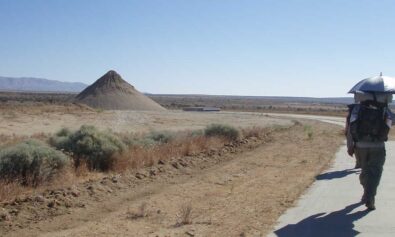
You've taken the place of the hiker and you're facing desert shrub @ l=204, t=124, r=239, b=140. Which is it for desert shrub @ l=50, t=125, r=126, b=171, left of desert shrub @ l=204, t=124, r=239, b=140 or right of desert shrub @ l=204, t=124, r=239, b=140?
left

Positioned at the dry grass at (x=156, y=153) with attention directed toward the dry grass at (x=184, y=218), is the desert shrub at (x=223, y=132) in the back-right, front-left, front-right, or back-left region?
back-left

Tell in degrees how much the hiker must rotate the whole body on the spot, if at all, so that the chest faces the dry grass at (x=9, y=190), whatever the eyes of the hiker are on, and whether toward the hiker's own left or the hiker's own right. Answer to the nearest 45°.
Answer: approximately 90° to the hiker's own left

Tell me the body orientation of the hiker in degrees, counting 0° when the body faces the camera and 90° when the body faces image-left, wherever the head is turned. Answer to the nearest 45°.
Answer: approximately 180°

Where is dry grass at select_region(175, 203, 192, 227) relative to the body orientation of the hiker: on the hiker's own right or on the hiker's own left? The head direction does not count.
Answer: on the hiker's own left

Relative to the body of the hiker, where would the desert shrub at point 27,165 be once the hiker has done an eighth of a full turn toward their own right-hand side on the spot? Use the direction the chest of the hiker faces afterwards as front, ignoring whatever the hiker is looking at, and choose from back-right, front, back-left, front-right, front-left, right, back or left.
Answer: back-left

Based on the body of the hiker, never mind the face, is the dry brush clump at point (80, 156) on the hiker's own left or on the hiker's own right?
on the hiker's own left

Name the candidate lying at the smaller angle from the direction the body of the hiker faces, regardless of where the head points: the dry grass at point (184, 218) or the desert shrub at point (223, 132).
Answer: the desert shrub
